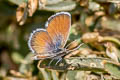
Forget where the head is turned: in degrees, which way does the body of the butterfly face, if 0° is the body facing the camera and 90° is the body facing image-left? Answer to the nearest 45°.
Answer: approximately 270°
